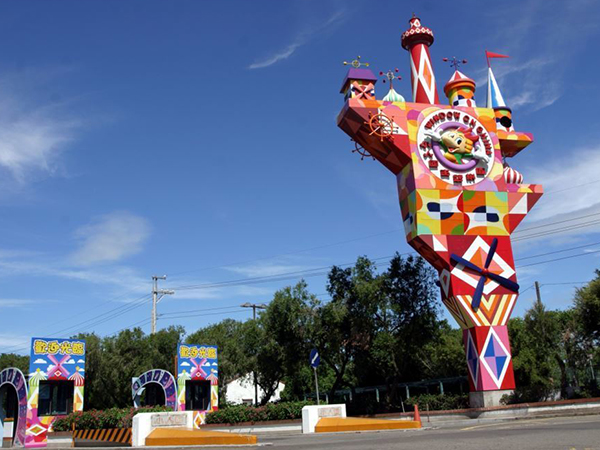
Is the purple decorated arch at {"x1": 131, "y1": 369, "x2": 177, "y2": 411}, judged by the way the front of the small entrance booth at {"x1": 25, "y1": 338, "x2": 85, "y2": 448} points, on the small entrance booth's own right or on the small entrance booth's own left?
on the small entrance booth's own left

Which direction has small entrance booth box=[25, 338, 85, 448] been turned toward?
toward the camera

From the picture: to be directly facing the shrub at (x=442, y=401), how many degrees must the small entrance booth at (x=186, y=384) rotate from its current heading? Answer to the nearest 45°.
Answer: approximately 45° to its left

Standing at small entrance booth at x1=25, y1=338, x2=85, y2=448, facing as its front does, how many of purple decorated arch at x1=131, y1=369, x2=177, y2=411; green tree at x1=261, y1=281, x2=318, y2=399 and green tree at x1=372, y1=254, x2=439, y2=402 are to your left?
3

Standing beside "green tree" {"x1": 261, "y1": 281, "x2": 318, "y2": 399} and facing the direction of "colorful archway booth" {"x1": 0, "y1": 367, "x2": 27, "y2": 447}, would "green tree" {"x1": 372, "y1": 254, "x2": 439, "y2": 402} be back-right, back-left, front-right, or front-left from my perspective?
back-left

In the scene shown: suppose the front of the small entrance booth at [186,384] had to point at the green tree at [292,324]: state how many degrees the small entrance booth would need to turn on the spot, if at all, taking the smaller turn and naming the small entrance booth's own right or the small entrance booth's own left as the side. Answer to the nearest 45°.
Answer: approximately 90° to the small entrance booth's own left

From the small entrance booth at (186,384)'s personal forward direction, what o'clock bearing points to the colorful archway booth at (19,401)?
The colorful archway booth is roughly at 2 o'clock from the small entrance booth.

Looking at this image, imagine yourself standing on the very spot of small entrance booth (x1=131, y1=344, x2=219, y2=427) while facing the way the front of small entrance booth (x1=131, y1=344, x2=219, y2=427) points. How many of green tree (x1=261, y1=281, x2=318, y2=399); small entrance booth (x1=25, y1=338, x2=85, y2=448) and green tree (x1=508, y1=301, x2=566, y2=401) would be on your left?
2

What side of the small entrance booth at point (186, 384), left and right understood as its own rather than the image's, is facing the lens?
front

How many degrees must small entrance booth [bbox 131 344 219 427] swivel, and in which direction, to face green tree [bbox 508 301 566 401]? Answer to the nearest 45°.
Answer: approximately 90° to its left

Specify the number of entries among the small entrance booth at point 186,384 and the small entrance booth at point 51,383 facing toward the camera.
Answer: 2

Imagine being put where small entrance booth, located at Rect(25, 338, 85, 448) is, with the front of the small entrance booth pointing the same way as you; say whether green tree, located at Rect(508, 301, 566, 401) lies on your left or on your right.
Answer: on your left

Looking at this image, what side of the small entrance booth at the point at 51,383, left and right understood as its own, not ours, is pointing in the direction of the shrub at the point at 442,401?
left
